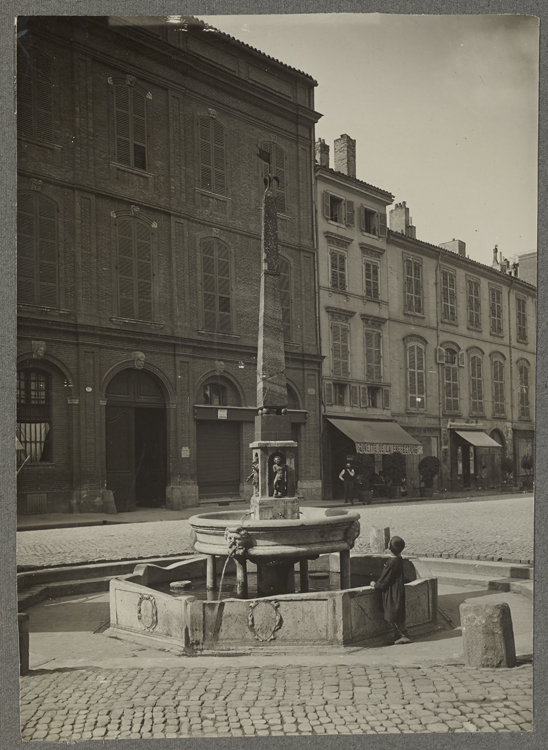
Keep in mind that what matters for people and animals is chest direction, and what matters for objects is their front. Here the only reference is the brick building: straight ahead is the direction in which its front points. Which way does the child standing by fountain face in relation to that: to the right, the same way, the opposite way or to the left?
the opposite way

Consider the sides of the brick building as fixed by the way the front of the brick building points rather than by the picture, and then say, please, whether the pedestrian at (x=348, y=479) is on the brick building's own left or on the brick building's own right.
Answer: on the brick building's own left

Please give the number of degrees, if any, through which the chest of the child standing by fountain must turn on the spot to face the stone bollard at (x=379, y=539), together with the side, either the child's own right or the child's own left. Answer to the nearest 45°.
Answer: approximately 45° to the child's own right

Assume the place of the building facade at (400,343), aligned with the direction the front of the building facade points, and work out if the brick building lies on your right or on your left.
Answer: on your right

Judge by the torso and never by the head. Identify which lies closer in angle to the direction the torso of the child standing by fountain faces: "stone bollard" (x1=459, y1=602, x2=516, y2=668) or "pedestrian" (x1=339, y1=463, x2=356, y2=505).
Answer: the pedestrian

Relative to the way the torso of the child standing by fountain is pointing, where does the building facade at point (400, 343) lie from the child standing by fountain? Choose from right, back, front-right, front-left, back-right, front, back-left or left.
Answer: front-right

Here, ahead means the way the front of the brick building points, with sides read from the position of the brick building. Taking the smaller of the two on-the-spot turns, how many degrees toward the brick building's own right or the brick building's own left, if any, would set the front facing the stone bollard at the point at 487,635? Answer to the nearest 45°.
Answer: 0° — it already faces it

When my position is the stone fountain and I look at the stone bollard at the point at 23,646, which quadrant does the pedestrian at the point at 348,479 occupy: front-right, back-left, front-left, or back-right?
back-right

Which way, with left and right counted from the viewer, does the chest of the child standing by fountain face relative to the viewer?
facing away from the viewer and to the left of the viewer

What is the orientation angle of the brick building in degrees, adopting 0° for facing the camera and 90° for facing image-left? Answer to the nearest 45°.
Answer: approximately 315°

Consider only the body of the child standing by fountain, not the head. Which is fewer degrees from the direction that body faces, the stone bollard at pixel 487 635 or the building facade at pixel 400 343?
the building facade
